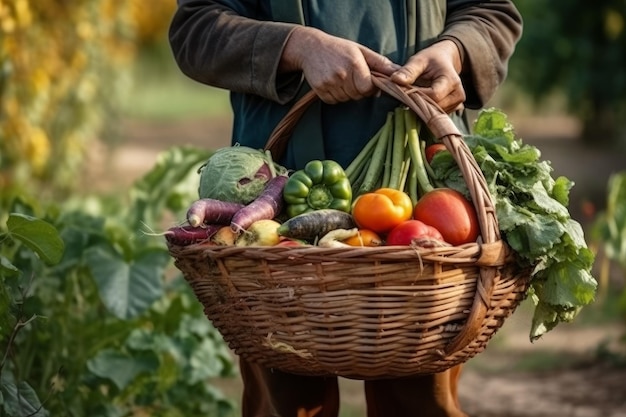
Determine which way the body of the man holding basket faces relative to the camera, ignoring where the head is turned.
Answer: toward the camera

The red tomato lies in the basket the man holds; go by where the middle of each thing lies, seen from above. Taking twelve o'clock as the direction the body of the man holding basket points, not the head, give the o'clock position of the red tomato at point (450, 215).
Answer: The red tomato is roughly at 11 o'clock from the man holding basket.
